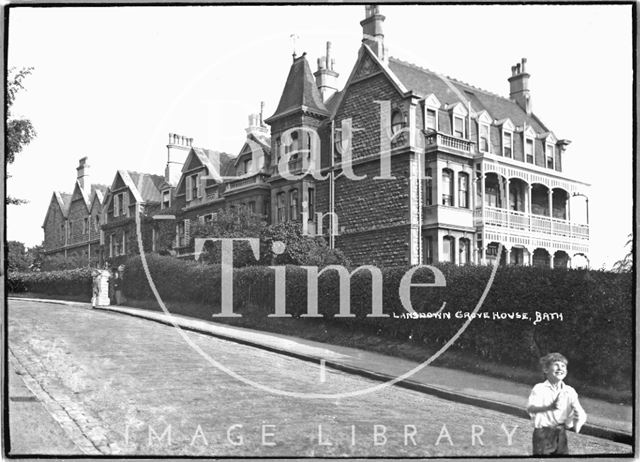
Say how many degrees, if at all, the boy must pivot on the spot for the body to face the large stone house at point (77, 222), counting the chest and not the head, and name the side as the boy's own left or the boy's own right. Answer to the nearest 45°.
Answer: approximately 135° to the boy's own right

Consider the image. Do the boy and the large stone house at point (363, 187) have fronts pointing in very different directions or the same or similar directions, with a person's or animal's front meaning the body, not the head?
same or similar directions

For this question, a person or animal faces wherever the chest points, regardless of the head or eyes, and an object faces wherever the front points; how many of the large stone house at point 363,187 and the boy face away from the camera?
0

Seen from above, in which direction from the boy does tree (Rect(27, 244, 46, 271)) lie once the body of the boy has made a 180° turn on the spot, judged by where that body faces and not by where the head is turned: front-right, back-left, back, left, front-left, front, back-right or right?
front-left

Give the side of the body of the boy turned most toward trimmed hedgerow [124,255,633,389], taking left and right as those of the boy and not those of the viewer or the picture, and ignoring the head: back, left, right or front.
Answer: back

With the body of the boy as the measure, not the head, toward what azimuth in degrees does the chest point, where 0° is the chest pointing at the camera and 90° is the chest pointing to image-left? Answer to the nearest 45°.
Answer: approximately 315°

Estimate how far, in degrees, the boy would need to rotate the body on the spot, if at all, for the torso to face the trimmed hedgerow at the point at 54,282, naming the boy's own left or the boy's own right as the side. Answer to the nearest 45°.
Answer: approximately 135° to the boy's own right

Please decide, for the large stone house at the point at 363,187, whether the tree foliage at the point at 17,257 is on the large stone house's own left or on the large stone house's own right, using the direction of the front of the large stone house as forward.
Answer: on the large stone house's own right

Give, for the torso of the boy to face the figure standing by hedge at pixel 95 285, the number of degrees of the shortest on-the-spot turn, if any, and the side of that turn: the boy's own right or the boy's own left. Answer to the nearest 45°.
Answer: approximately 135° to the boy's own right
